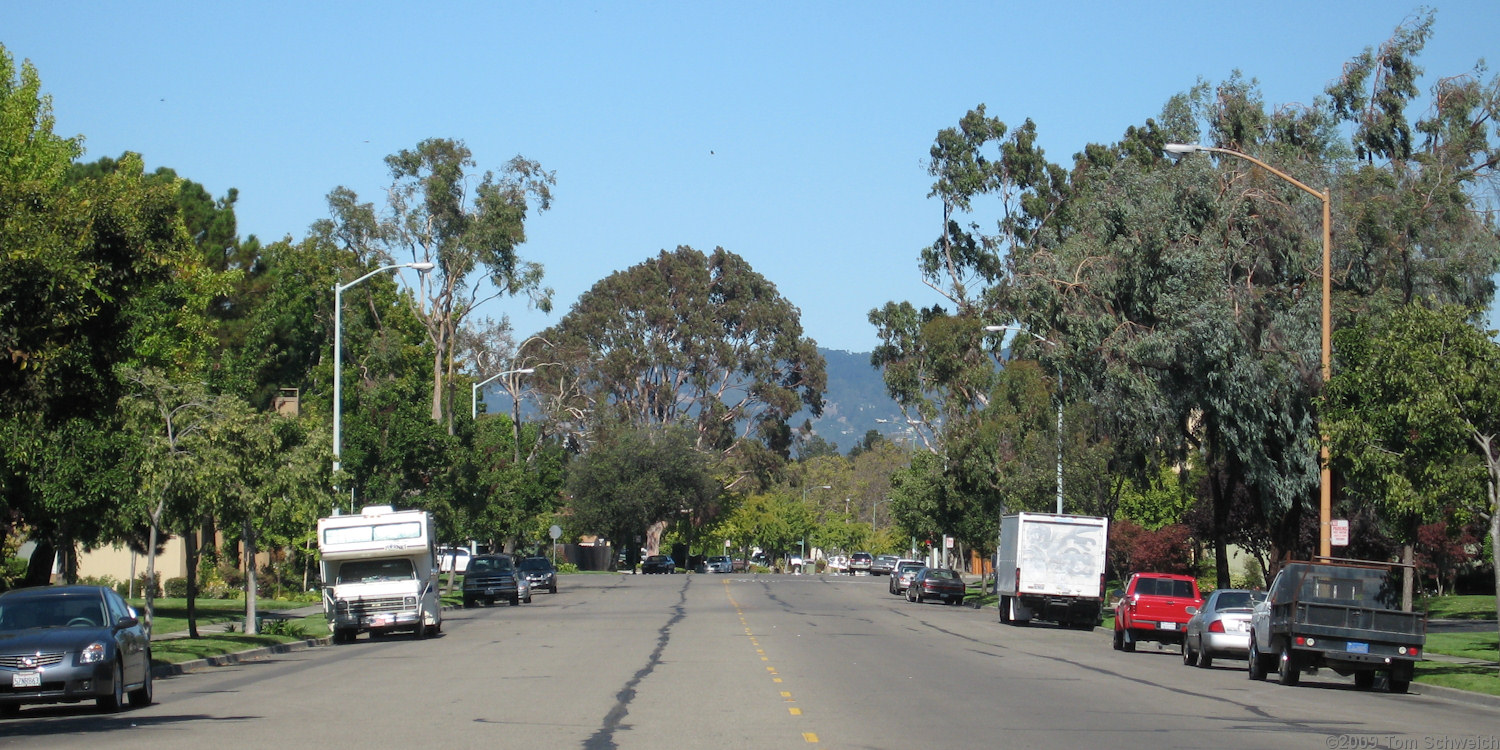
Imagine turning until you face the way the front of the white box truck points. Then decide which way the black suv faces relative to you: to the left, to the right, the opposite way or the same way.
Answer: the opposite way

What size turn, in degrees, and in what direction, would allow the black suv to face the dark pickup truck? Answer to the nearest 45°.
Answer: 0° — it already faces it

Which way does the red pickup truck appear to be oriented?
away from the camera

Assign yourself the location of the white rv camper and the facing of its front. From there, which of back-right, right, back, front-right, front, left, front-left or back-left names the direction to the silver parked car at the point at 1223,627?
front-left

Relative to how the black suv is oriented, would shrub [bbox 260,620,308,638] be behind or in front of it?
in front

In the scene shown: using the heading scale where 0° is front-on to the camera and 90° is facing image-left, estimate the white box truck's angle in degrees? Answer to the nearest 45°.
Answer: approximately 180°

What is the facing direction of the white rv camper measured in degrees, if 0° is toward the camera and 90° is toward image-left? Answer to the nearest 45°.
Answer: approximately 0°
